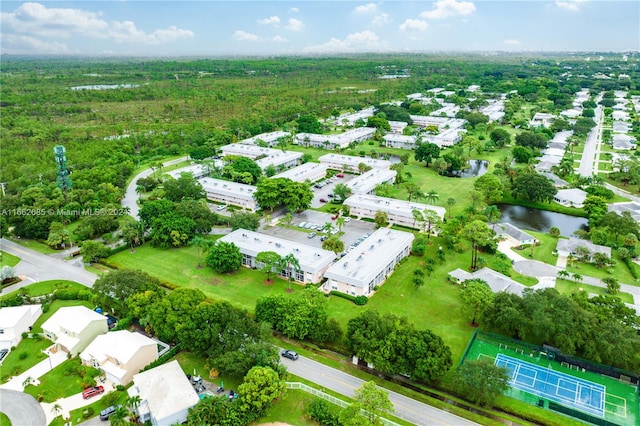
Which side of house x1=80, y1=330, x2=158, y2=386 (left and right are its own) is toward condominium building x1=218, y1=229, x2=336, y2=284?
back

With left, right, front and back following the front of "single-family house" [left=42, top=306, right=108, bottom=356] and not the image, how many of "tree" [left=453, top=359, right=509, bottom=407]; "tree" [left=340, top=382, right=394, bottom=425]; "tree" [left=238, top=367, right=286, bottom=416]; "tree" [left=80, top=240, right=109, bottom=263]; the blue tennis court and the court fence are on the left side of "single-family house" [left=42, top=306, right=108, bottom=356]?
5

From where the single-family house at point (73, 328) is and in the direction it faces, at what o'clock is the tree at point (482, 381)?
The tree is roughly at 9 o'clock from the single-family house.

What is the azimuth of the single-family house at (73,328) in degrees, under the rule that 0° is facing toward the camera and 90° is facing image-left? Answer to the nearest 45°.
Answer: approximately 45°

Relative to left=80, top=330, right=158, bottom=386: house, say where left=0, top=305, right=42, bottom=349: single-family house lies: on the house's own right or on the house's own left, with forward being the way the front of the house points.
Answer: on the house's own right

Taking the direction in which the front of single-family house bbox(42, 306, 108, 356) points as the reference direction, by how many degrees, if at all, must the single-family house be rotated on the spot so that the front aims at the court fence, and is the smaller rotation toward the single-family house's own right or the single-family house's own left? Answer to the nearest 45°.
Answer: approximately 90° to the single-family house's own left

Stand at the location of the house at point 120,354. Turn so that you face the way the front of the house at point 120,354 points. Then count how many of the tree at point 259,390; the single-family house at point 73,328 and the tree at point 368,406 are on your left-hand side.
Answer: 2

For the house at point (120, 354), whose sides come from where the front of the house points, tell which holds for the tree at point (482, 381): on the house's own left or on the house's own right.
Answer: on the house's own left

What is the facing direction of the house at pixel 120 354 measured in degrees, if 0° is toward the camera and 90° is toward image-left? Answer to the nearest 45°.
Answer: approximately 45°

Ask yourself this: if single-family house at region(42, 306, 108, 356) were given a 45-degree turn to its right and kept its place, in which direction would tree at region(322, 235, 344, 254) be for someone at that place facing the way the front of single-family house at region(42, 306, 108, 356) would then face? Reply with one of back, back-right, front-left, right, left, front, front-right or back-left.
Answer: back

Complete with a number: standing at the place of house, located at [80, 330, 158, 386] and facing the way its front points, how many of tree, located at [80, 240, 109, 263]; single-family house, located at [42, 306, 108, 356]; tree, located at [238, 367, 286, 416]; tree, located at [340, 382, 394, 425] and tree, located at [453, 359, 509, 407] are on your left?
3

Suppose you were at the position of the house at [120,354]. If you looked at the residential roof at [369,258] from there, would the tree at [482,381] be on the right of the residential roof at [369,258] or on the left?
right

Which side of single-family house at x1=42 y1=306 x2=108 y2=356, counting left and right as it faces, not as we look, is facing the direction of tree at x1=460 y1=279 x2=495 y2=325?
left

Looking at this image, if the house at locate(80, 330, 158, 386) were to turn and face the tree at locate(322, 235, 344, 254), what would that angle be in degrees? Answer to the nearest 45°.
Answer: approximately 135° to its left

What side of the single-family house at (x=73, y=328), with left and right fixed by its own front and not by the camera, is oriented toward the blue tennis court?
left
